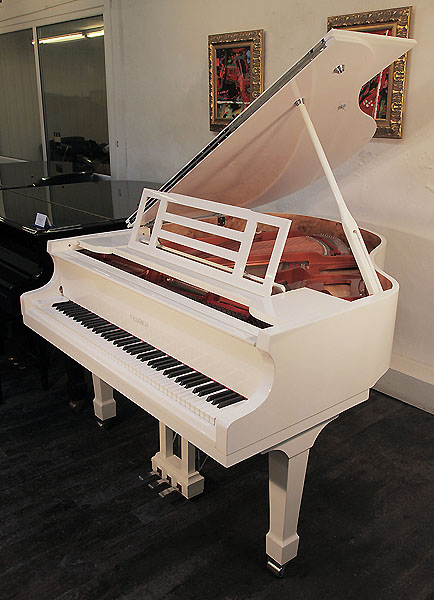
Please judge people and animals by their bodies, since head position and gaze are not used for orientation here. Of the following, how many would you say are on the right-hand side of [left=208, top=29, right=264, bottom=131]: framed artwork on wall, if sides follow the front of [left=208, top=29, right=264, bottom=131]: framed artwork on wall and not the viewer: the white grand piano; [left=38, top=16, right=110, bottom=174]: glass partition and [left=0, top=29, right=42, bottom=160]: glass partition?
2

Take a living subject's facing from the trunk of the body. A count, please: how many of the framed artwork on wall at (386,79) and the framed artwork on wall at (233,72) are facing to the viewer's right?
0

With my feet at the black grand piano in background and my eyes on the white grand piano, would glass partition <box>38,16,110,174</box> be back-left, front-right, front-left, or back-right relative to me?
back-left

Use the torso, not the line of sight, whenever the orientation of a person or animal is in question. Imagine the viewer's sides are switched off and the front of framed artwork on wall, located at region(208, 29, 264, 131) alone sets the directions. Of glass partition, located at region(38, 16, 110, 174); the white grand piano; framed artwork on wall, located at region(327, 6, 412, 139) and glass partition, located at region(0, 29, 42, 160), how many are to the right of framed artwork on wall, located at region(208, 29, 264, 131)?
2

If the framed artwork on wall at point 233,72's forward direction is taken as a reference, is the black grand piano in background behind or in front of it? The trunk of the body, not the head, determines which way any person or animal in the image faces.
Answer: in front

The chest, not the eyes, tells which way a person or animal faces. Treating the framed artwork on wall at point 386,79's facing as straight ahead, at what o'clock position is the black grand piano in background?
The black grand piano in background is roughly at 1 o'clock from the framed artwork on wall.

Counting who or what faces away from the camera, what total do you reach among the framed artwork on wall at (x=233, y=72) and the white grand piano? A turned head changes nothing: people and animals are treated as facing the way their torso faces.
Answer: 0

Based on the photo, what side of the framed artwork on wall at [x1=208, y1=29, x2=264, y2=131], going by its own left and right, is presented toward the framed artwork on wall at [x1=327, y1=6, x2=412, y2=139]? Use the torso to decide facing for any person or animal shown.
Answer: left

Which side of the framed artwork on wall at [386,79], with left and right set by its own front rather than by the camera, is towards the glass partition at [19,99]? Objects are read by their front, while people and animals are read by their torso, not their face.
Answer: right

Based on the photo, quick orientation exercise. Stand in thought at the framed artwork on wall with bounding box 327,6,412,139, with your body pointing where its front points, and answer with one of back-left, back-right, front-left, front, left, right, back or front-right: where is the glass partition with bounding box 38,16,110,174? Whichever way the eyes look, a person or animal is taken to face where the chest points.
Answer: right

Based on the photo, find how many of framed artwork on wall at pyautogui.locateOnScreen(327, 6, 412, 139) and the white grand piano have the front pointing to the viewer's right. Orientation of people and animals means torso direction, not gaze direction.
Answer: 0

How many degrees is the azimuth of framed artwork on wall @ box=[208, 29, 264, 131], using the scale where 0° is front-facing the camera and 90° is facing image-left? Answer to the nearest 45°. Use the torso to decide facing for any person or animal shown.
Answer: approximately 45°

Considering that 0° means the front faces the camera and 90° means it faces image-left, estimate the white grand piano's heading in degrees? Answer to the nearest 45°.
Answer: approximately 45°

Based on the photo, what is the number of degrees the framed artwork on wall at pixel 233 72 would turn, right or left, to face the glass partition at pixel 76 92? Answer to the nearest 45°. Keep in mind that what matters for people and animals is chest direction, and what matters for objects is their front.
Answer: approximately 90° to its right

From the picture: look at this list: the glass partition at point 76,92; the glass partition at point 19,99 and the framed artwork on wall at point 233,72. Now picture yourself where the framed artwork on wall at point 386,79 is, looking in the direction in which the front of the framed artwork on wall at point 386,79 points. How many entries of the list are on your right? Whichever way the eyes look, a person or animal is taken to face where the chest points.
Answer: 3
